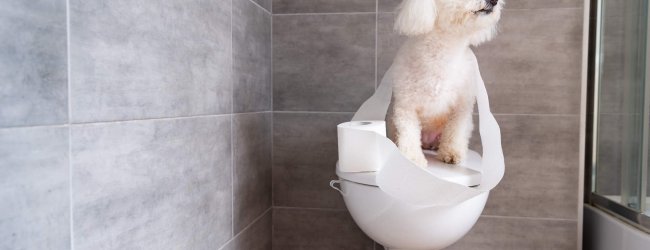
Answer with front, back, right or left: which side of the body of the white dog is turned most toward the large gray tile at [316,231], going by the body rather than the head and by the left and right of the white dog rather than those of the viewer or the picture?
back

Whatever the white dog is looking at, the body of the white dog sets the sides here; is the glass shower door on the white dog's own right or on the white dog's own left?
on the white dog's own left

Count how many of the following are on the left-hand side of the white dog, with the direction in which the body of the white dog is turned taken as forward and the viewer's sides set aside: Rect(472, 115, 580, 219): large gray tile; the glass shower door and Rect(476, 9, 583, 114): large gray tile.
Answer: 3

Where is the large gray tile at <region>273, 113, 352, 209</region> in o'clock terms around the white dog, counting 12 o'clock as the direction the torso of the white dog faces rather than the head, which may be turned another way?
The large gray tile is roughly at 4 o'clock from the white dog.

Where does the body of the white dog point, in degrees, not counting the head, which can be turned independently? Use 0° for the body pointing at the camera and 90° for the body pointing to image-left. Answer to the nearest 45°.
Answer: approximately 315°
